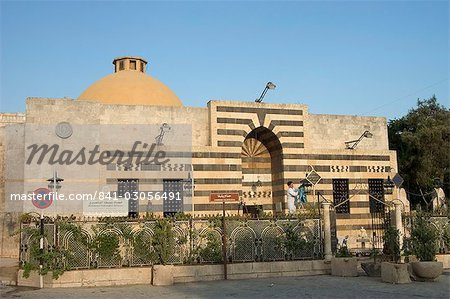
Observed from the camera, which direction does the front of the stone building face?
facing the viewer

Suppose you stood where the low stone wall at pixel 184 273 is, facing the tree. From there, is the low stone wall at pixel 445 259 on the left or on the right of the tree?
right

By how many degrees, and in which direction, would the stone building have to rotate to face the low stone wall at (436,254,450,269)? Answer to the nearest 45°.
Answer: approximately 45° to its left

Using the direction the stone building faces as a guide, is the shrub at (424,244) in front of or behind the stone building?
in front

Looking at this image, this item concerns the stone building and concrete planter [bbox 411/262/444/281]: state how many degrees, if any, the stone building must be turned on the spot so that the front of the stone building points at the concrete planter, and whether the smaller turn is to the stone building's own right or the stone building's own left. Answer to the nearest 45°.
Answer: approximately 45° to the stone building's own left

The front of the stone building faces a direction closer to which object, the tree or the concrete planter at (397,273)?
the concrete planter

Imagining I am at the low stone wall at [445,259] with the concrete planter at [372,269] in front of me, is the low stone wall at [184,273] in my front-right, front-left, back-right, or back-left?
front-right

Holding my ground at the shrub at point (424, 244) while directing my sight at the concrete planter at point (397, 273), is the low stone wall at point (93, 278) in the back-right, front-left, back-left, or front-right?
front-right

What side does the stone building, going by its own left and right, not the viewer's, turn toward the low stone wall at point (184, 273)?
front

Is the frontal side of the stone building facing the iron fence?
yes

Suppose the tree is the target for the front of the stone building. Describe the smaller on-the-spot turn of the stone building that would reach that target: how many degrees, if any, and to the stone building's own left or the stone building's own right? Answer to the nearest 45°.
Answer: approximately 135° to the stone building's own left
